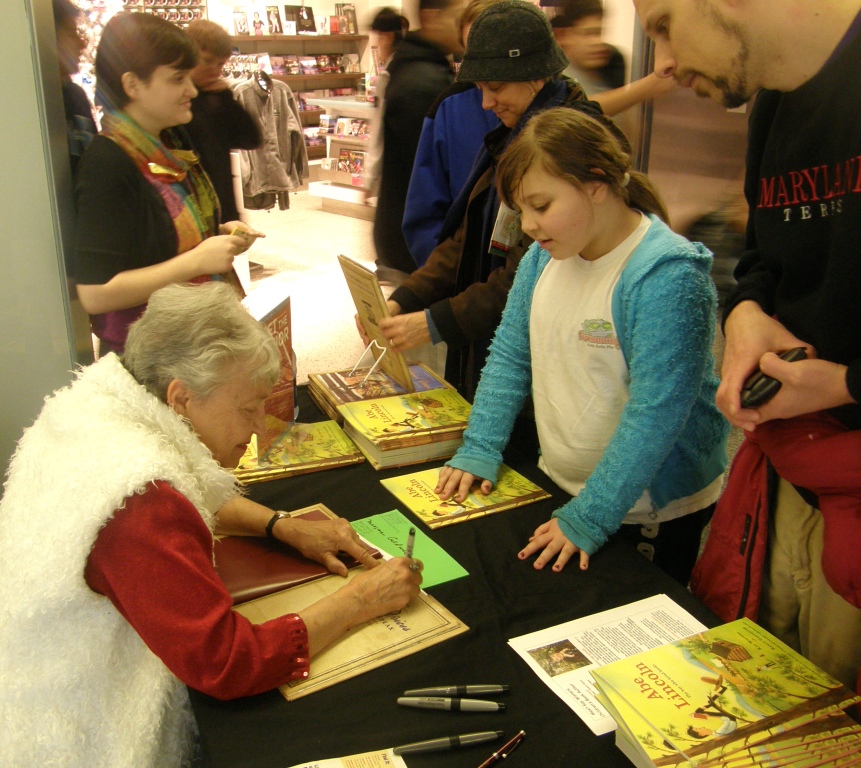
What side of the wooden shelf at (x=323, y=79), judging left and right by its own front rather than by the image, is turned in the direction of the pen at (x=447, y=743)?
front

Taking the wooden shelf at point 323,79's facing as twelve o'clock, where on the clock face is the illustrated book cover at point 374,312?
The illustrated book cover is roughly at 12 o'clock from the wooden shelf.

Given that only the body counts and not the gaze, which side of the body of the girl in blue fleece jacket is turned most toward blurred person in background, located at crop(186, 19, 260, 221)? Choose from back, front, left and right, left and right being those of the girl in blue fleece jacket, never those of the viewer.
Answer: right

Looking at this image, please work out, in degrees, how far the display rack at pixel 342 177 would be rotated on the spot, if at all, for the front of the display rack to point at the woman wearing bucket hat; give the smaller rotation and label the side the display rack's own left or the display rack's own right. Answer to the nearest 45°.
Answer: approximately 45° to the display rack's own left

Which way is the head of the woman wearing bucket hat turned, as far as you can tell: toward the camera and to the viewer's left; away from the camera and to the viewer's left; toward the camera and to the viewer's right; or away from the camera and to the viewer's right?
toward the camera and to the viewer's left

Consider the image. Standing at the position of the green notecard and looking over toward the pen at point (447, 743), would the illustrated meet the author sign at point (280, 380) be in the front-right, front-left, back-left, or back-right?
back-right

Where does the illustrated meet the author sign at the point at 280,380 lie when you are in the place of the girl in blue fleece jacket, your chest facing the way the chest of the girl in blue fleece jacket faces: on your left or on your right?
on your right

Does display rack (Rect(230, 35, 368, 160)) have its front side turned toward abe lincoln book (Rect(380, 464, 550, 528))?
yes

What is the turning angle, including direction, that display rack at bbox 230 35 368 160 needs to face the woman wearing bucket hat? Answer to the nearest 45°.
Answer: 0° — it already faces them

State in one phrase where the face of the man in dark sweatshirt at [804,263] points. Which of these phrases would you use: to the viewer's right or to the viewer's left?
to the viewer's left

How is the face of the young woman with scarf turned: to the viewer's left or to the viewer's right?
to the viewer's right

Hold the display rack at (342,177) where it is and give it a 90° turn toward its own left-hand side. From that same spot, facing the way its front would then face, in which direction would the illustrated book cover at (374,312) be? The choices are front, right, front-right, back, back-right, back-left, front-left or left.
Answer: front-right
